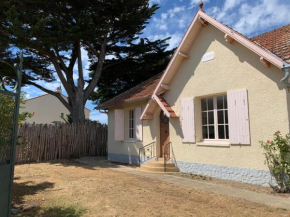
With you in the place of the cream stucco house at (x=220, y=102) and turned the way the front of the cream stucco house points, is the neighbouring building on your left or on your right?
on your right

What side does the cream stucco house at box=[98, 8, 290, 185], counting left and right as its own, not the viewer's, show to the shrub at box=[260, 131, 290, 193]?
left

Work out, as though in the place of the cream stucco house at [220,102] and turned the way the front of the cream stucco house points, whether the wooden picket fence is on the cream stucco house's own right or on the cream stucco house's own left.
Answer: on the cream stucco house's own right

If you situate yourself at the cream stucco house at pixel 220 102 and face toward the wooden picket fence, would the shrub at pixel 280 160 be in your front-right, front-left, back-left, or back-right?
back-left

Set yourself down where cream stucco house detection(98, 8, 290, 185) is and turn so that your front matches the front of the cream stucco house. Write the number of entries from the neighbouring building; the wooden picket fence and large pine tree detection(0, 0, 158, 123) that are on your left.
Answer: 0

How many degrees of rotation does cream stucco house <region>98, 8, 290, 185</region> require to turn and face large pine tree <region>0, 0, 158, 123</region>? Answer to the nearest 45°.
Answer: approximately 90° to its right

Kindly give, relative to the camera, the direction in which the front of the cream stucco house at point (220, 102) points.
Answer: facing the viewer and to the left of the viewer
